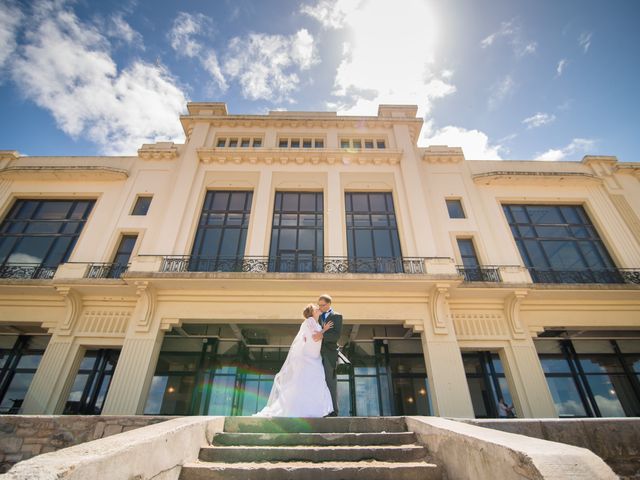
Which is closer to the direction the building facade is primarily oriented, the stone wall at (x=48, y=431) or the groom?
the groom

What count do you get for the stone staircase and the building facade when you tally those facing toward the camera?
2

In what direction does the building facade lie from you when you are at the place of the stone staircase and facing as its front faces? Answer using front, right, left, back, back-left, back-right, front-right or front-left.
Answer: back

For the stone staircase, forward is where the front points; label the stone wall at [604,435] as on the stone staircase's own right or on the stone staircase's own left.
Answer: on the stone staircase's own left

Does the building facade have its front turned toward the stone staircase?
yes

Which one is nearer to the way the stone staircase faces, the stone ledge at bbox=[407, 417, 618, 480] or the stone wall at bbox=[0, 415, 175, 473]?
the stone ledge

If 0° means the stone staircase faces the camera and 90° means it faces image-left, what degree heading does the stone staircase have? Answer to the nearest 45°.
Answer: approximately 0°

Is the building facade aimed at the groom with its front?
yes

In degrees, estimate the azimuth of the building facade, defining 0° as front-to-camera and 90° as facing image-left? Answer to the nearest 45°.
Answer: approximately 0°

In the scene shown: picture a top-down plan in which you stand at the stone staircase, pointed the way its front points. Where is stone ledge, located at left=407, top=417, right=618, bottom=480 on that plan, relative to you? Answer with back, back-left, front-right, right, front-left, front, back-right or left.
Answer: front-left
